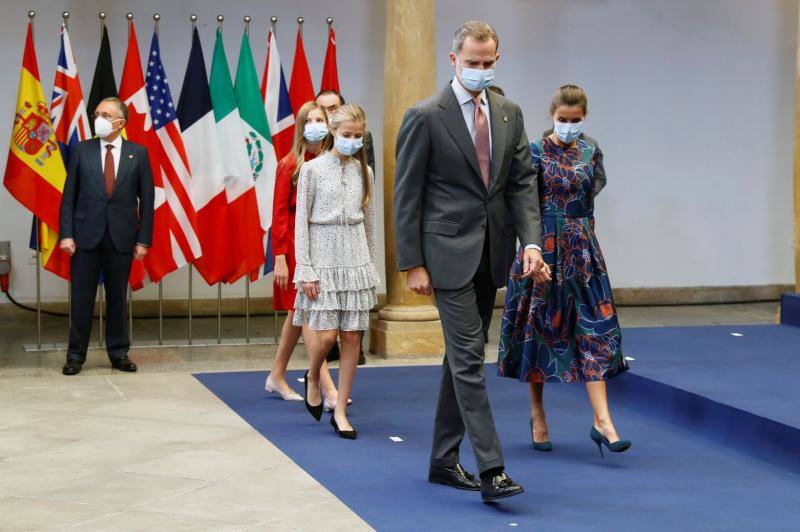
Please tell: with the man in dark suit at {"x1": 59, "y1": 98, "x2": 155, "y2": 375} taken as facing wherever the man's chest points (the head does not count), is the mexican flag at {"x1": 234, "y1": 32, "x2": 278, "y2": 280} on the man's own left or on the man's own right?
on the man's own left

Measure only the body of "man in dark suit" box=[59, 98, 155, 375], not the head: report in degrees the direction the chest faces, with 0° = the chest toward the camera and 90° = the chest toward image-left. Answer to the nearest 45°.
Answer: approximately 0°

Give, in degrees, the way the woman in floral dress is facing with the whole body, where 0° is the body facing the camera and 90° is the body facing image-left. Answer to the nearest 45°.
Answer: approximately 0°

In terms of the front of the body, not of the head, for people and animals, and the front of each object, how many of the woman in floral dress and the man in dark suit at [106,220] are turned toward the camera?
2

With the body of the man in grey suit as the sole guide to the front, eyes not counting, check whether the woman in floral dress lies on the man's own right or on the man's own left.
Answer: on the man's own left

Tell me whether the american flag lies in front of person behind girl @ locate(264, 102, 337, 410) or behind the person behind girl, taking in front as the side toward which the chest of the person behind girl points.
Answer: behind

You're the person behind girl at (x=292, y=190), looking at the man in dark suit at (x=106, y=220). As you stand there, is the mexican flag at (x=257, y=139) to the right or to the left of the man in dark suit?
right
